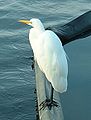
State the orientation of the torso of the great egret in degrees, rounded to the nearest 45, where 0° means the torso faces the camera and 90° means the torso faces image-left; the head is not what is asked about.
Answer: approximately 90°
